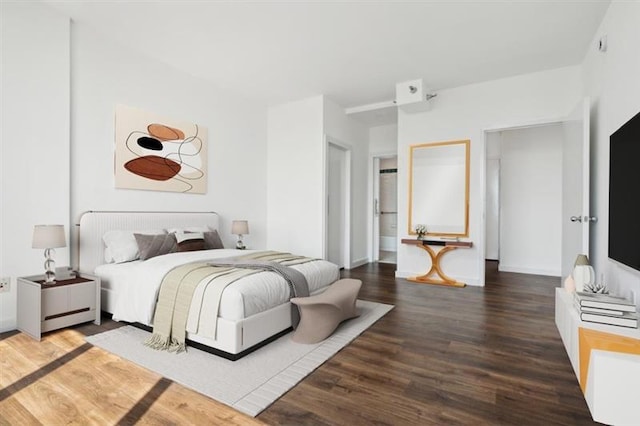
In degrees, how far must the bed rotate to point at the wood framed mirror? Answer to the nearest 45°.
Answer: approximately 45° to its left

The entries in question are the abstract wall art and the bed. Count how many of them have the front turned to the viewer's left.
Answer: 0

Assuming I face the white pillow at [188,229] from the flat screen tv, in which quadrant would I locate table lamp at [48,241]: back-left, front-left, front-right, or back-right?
front-left

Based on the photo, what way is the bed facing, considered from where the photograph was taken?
facing the viewer and to the right of the viewer

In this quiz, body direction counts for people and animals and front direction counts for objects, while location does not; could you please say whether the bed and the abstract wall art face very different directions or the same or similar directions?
same or similar directions

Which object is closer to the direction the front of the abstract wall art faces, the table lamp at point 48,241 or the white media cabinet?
the white media cabinet

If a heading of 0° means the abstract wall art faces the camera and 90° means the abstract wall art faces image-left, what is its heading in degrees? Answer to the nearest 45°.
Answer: approximately 315°

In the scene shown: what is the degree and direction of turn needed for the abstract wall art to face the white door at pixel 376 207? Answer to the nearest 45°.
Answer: approximately 45° to its left

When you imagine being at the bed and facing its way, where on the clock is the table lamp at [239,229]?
The table lamp is roughly at 8 o'clock from the bed.

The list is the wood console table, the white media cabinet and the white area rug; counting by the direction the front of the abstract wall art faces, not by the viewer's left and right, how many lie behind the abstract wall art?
0

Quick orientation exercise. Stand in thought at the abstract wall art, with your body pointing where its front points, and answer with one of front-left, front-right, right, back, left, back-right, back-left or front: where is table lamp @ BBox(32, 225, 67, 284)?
right
